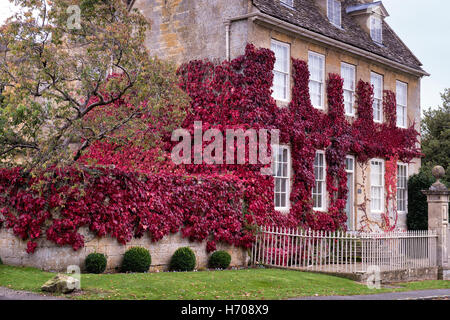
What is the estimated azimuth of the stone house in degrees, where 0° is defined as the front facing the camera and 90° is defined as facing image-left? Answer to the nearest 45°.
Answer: approximately 315°

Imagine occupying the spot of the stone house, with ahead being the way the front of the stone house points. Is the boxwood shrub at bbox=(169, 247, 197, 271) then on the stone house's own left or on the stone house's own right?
on the stone house's own right

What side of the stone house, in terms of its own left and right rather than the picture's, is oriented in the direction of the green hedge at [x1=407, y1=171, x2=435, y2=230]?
left

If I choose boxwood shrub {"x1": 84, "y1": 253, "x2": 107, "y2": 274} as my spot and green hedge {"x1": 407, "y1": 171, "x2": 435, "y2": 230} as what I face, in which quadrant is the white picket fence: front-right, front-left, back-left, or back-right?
front-right

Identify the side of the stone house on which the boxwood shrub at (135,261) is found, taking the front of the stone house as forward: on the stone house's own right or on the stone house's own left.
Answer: on the stone house's own right

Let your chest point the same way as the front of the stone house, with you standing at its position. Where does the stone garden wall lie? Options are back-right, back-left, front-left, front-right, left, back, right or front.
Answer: right
